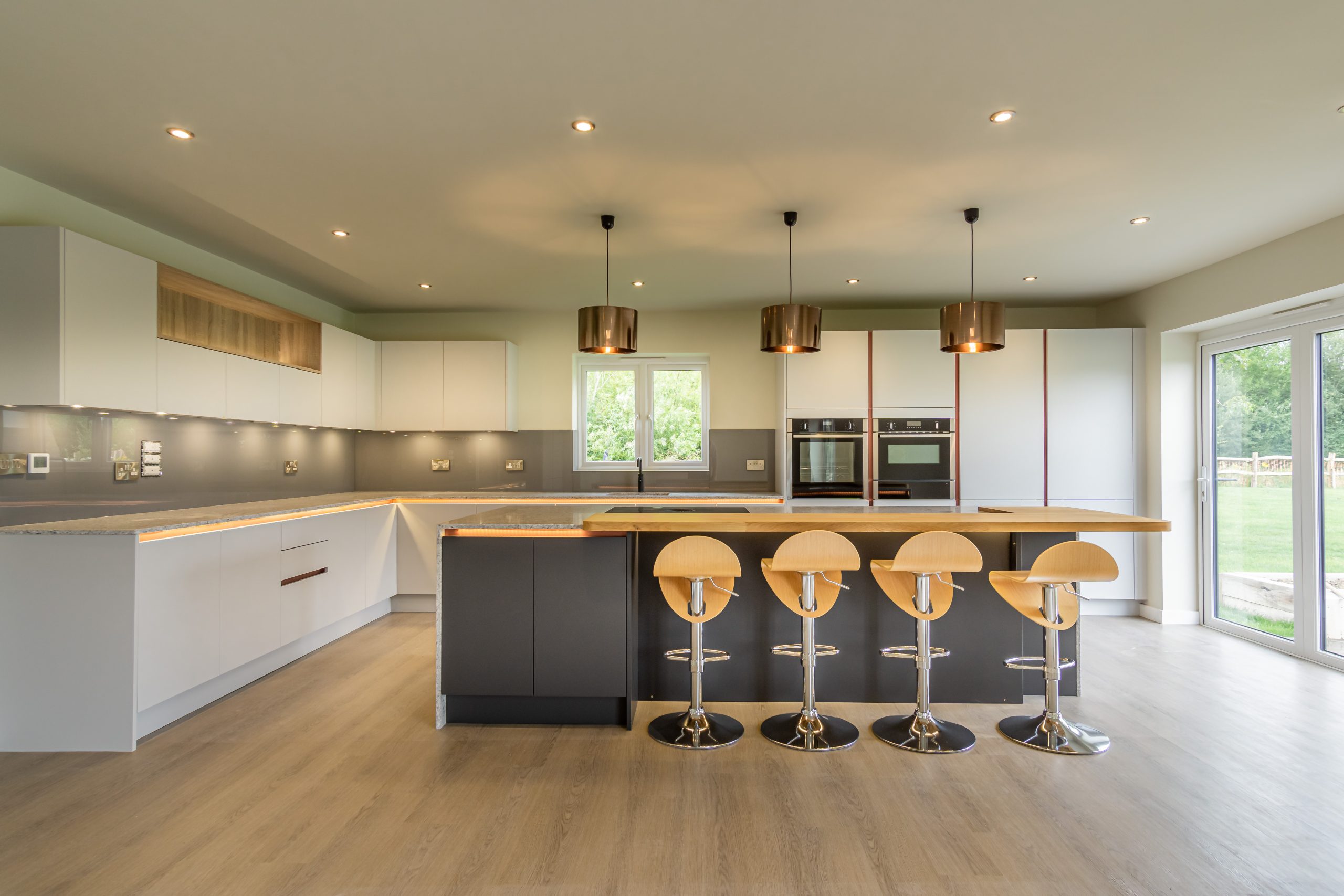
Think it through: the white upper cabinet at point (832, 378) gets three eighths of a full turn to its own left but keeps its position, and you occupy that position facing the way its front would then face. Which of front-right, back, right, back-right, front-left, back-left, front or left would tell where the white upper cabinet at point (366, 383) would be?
back-left

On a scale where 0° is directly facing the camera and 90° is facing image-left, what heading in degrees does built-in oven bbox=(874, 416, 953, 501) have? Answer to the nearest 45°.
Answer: approximately 0°

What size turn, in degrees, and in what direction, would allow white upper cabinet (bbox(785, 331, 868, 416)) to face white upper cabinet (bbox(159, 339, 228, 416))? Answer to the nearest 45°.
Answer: approximately 45° to its right

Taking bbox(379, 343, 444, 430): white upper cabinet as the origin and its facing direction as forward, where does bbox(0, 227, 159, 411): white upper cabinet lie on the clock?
bbox(0, 227, 159, 411): white upper cabinet is roughly at 1 o'clock from bbox(379, 343, 444, 430): white upper cabinet.

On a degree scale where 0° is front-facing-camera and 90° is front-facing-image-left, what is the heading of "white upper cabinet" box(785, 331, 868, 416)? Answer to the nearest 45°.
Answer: approximately 0°

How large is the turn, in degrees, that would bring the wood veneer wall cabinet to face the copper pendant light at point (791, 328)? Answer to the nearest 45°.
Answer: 0° — it already faces it

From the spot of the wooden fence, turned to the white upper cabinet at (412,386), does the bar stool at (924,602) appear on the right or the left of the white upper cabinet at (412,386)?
left

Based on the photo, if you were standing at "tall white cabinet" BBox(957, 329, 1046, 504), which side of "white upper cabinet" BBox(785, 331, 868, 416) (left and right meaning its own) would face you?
left
